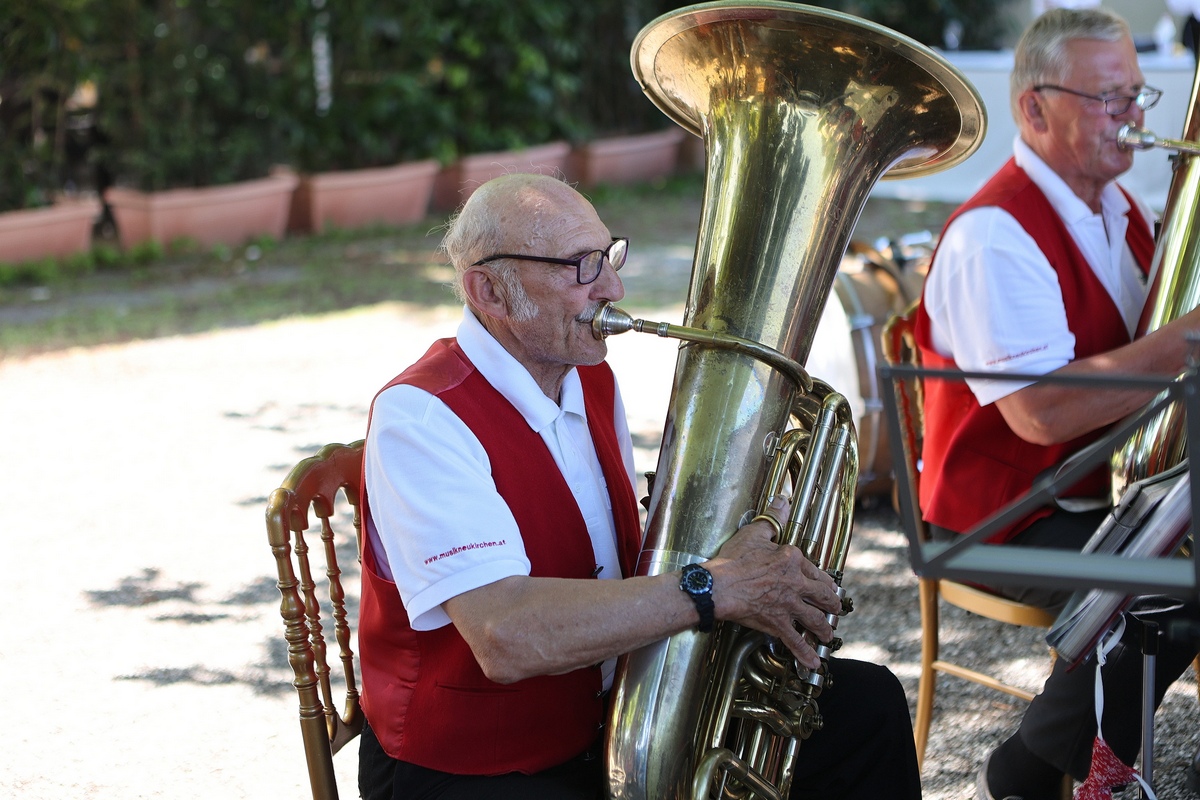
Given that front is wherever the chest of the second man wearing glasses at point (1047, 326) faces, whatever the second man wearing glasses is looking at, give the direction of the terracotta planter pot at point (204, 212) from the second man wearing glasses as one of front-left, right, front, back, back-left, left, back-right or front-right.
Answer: back

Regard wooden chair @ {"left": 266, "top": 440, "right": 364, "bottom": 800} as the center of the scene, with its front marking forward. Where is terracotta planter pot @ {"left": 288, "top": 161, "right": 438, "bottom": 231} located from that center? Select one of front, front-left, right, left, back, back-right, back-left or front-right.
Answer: back-left

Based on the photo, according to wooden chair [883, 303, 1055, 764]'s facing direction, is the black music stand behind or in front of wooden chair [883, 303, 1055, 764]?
in front

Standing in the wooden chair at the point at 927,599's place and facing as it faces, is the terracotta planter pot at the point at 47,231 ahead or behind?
behind

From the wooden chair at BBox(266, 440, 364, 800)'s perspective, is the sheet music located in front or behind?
in front

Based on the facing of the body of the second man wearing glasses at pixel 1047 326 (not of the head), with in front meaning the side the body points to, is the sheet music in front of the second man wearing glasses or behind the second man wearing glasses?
in front

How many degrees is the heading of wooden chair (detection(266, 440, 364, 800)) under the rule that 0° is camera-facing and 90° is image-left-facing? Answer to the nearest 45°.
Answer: approximately 315°

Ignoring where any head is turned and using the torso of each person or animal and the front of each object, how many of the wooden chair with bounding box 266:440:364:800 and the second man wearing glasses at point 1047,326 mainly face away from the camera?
0

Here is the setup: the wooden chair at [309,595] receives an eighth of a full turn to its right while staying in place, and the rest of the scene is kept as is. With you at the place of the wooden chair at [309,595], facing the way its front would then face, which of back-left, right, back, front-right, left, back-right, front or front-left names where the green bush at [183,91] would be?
back

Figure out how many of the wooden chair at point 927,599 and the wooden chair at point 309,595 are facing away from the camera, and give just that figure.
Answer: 0

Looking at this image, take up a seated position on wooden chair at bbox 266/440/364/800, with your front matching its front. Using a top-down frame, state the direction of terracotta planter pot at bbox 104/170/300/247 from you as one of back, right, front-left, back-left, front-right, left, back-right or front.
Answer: back-left
